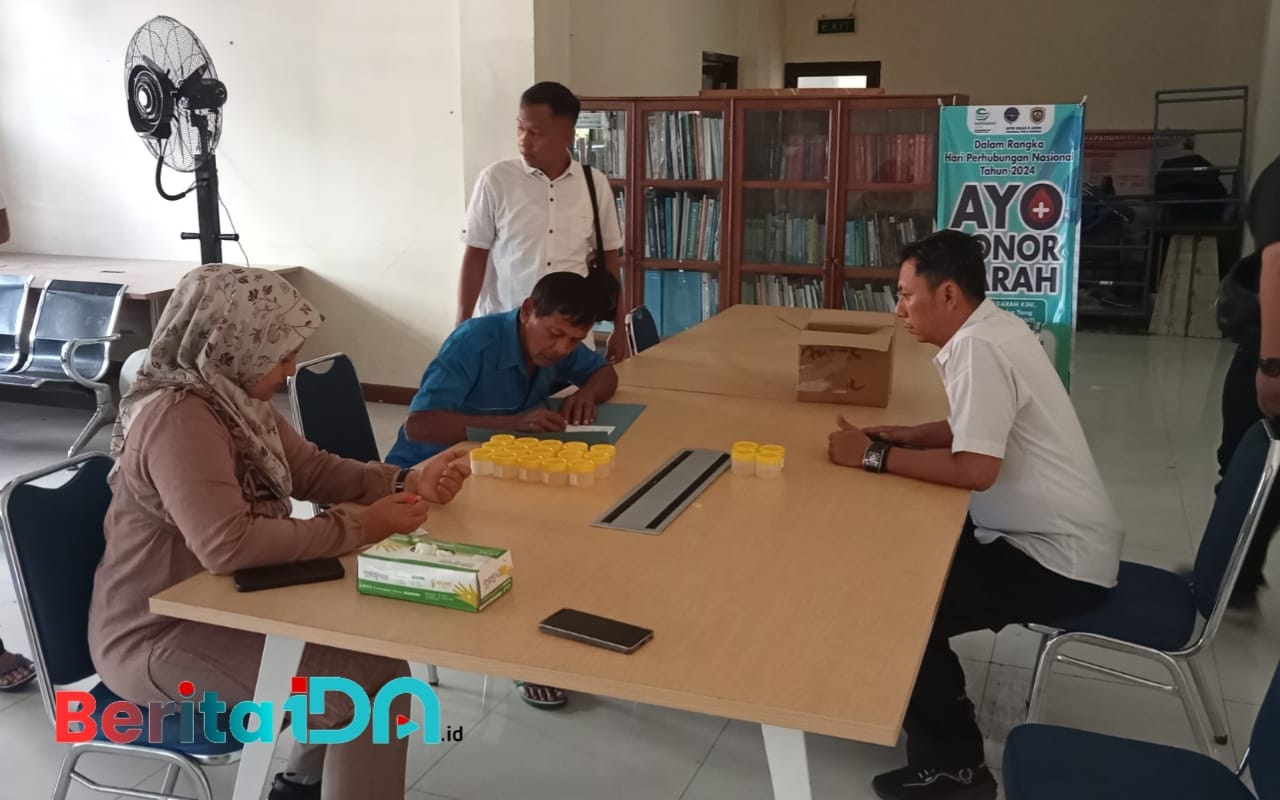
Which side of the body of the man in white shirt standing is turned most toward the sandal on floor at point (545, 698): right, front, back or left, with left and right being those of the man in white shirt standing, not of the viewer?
front

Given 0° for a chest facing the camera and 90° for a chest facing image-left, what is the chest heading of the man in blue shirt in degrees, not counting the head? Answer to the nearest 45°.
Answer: approximately 315°

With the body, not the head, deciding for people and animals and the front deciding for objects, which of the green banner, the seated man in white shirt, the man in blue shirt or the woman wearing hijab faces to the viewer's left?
the seated man in white shirt

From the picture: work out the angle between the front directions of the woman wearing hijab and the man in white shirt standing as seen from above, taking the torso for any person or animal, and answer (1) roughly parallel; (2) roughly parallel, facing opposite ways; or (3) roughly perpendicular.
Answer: roughly perpendicular

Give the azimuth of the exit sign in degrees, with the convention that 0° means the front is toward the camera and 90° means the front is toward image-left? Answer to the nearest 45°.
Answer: approximately 0°

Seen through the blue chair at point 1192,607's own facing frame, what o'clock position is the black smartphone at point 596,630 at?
The black smartphone is roughly at 10 o'clock from the blue chair.

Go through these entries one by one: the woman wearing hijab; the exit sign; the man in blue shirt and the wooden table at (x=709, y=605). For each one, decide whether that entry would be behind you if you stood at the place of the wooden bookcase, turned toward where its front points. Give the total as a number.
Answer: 1

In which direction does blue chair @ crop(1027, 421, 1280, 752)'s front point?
to the viewer's left

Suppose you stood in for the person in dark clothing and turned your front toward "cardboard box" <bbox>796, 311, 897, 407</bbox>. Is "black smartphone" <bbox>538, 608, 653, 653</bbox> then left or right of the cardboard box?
left

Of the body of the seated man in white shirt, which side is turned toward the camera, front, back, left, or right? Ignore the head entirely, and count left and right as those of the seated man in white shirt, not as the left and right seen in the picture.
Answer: left

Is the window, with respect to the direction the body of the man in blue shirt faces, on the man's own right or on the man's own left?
on the man's own left

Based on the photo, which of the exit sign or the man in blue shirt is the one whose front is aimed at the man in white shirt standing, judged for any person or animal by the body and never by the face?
the exit sign

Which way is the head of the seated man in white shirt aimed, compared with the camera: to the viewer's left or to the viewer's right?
to the viewer's left

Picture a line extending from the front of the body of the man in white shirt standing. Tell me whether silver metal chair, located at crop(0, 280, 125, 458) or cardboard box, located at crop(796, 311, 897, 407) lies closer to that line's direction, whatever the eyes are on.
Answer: the cardboard box

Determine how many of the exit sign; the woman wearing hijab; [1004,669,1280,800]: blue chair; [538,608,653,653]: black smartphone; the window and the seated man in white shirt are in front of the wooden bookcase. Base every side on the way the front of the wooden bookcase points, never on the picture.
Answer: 4
